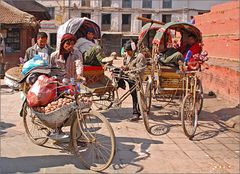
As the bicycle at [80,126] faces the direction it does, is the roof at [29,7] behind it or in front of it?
behind

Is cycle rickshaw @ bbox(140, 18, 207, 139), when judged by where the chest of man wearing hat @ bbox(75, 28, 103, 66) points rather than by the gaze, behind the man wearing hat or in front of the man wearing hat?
in front

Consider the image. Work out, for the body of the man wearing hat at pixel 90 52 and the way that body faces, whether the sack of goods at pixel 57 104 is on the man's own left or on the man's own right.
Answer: on the man's own right

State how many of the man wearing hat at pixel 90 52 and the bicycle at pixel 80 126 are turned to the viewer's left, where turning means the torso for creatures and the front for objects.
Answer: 0

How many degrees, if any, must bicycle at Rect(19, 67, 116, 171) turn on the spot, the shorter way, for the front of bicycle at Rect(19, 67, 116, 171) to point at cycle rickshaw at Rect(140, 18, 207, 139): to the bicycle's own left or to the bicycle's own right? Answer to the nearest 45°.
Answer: approximately 90° to the bicycle's own left

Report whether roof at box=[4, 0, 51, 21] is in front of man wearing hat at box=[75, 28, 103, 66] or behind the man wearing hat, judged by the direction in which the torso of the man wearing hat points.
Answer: behind

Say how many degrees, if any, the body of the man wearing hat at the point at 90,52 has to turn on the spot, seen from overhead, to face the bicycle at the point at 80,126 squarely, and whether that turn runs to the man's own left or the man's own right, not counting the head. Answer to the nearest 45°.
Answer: approximately 45° to the man's own right

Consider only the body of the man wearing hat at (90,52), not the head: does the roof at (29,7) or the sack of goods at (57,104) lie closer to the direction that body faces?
the sack of goods
